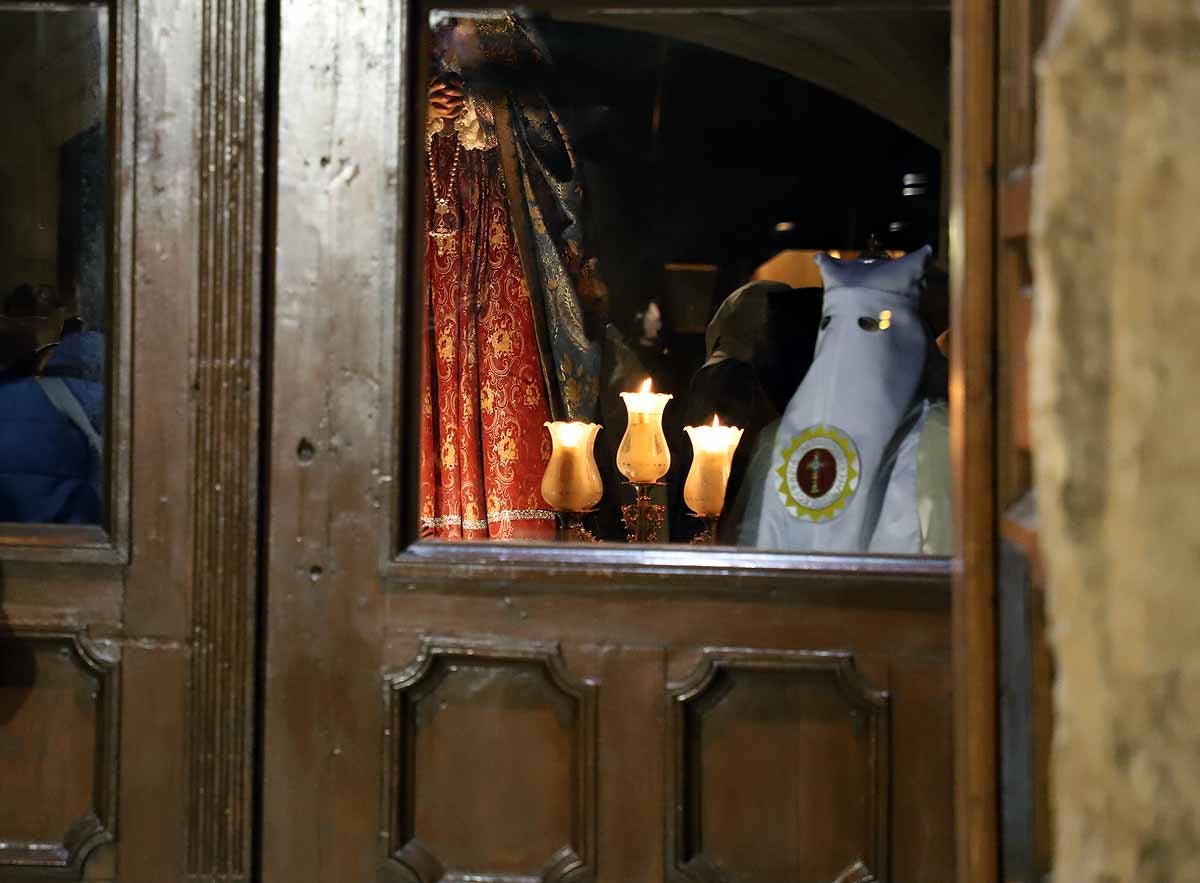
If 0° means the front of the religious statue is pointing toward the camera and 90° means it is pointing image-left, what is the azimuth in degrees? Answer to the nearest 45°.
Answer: approximately 45°

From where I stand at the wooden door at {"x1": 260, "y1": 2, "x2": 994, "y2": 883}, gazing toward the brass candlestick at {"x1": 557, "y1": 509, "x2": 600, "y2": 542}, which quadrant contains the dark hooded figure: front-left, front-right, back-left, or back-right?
front-right

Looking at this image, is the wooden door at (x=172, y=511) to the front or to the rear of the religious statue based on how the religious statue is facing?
to the front

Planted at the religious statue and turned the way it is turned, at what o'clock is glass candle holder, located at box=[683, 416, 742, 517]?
The glass candle holder is roughly at 8 o'clock from the religious statue.

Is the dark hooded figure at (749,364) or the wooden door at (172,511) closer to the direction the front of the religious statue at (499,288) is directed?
the wooden door
